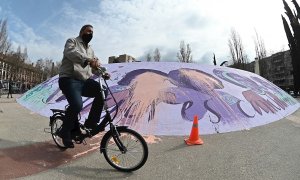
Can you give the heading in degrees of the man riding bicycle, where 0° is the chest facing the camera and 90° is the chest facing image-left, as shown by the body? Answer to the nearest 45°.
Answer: approximately 315°

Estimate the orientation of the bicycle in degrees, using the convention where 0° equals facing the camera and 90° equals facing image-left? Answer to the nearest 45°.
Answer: approximately 315°
